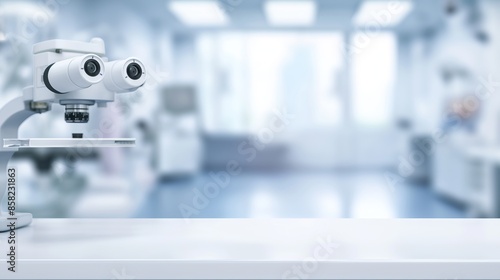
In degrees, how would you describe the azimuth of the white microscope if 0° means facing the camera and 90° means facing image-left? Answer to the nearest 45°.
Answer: approximately 315°
